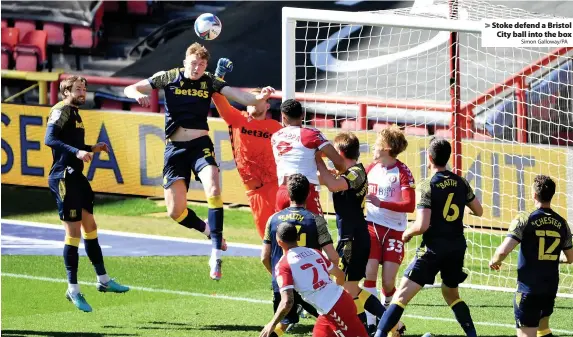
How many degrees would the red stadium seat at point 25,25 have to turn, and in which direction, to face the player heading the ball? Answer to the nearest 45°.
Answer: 0° — it already faces them

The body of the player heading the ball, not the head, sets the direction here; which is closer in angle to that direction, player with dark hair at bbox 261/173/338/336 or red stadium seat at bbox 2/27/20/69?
the player with dark hair

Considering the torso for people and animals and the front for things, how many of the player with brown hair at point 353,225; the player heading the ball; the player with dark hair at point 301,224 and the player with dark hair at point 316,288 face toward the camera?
1

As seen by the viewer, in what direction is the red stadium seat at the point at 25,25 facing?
toward the camera

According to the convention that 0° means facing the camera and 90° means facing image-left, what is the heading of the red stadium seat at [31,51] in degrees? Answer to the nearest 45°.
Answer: approximately 45°

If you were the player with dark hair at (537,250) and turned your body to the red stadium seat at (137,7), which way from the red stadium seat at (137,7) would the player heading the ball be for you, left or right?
left

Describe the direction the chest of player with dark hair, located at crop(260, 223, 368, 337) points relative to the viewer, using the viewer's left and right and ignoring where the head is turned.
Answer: facing away from the viewer and to the left of the viewer

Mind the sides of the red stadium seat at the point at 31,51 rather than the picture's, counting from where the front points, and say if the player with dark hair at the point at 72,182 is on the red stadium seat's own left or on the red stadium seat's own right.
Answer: on the red stadium seat's own left

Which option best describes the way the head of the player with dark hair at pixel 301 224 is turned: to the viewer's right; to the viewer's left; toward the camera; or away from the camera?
away from the camera

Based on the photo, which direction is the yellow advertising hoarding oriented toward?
toward the camera

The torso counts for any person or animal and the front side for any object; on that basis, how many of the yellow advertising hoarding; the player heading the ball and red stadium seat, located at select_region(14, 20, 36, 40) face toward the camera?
3

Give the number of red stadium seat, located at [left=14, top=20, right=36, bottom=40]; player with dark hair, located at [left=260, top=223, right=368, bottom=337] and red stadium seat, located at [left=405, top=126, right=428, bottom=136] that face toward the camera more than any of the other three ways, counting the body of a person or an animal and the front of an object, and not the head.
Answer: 2

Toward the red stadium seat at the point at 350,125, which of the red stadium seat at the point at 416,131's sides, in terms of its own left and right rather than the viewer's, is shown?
right

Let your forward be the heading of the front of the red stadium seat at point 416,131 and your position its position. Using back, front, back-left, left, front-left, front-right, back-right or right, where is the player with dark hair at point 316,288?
front

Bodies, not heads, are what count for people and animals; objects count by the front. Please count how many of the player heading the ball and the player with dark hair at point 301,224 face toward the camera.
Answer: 1

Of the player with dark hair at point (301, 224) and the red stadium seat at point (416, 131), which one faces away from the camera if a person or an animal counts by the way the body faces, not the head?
the player with dark hair

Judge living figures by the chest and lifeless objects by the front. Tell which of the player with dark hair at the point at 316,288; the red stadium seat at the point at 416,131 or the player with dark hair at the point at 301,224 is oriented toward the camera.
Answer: the red stadium seat
